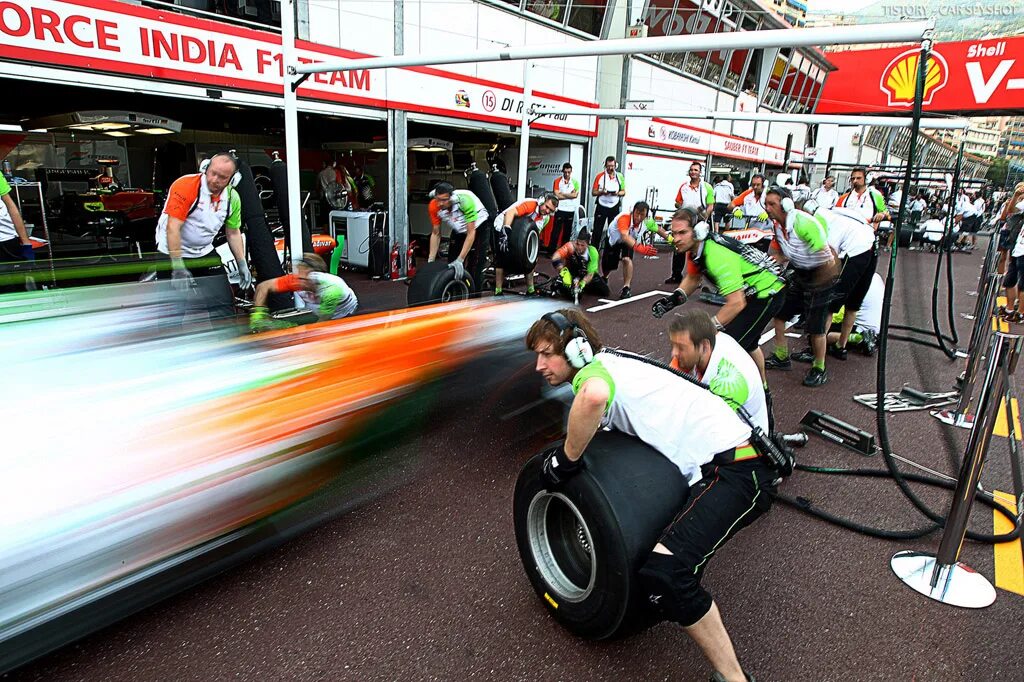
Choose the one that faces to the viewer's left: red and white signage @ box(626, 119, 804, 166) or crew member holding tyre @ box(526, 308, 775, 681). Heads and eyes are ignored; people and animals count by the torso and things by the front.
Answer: the crew member holding tyre

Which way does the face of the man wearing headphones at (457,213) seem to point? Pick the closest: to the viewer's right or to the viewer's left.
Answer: to the viewer's left

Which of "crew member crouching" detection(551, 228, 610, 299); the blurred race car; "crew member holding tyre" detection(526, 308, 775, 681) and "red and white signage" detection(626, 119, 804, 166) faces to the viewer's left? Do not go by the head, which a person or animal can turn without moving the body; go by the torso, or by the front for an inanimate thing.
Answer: the crew member holding tyre

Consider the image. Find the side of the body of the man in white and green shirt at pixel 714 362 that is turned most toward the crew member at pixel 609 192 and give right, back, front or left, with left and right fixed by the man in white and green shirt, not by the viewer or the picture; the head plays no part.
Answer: right

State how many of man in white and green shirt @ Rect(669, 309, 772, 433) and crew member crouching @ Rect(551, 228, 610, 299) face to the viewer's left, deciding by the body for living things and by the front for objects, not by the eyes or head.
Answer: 1

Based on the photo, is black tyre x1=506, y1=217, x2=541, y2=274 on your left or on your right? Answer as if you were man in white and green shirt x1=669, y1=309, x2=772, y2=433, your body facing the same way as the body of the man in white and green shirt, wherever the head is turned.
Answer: on your right

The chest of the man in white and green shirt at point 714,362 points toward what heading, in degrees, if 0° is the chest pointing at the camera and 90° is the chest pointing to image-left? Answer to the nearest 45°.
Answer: approximately 90°

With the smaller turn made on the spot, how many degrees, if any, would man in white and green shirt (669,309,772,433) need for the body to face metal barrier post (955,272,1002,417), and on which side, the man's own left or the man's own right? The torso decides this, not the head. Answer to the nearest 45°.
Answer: approximately 135° to the man's own right

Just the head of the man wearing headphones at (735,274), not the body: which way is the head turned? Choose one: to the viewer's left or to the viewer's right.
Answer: to the viewer's left
